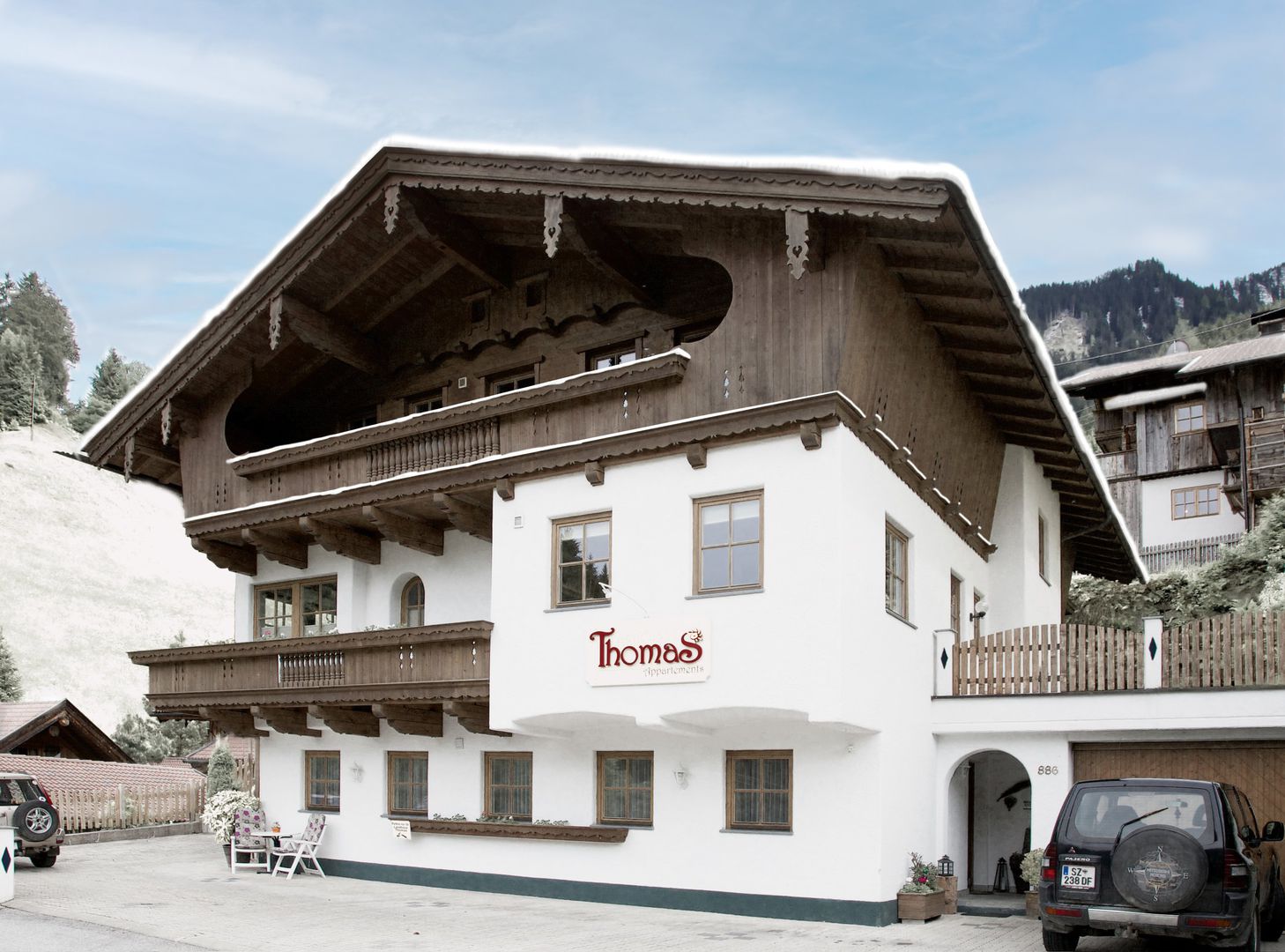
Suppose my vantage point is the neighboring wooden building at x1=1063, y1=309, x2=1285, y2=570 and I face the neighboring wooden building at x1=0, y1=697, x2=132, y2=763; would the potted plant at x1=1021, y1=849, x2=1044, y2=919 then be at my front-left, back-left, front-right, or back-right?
front-left

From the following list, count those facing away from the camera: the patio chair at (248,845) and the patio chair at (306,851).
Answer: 0

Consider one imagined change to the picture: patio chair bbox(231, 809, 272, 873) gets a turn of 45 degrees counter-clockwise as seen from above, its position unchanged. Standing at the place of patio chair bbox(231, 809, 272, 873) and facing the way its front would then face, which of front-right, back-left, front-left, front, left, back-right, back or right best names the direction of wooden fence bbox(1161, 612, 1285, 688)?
front

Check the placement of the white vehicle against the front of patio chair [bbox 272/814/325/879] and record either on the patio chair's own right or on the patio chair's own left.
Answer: on the patio chair's own right

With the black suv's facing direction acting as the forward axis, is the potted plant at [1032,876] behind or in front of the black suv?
in front

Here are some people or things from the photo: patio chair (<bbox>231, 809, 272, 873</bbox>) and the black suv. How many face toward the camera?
1

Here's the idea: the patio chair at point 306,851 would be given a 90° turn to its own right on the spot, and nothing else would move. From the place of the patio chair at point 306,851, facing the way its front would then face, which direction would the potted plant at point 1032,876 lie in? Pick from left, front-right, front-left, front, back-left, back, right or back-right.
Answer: back

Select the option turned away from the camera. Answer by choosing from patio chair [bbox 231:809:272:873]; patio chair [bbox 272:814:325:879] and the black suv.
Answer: the black suv

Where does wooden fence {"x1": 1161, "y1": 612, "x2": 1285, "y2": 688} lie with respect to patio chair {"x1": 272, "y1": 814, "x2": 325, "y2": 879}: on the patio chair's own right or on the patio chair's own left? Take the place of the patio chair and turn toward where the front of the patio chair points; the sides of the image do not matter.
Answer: on the patio chair's own left

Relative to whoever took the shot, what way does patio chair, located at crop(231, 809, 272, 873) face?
facing the viewer

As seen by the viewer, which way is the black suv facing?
away from the camera

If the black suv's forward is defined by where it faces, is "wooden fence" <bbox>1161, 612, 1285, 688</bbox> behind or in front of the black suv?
in front

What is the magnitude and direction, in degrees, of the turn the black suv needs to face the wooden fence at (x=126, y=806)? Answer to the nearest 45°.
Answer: approximately 45° to its left

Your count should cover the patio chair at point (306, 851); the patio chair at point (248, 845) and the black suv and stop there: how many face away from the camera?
1

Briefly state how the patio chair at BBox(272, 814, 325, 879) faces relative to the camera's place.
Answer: facing the viewer and to the left of the viewer

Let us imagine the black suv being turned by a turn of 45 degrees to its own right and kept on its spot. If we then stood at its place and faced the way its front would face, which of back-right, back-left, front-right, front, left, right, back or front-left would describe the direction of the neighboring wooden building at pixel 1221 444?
front-left

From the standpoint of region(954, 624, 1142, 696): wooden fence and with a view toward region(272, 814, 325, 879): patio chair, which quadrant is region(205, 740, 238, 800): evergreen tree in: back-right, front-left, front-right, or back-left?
front-right
